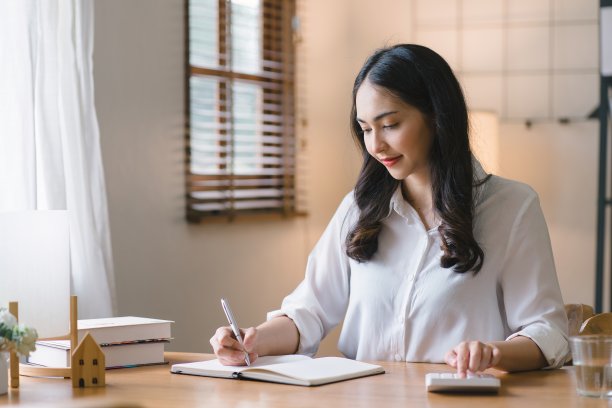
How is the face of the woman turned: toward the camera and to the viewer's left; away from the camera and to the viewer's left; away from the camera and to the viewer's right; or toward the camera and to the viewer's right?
toward the camera and to the viewer's left

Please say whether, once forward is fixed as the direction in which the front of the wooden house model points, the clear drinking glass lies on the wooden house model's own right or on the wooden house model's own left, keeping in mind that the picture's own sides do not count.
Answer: on the wooden house model's own left

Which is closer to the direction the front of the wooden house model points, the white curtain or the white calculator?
the white calculator

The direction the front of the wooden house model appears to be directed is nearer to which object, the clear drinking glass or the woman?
the clear drinking glass

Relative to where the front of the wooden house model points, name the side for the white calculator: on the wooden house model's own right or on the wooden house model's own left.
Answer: on the wooden house model's own left

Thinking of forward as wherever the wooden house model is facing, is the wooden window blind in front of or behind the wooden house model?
behind

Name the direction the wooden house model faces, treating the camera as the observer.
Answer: facing the viewer

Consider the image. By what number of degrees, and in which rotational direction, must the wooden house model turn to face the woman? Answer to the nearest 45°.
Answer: approximately 90° to its left
